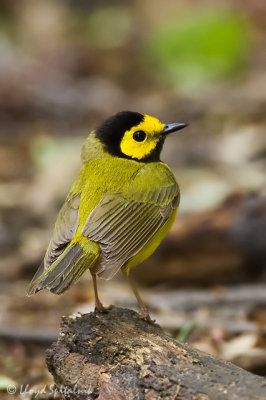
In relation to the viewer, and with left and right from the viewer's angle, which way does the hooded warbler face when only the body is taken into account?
facing away from the viewer and to the right of the viewer
